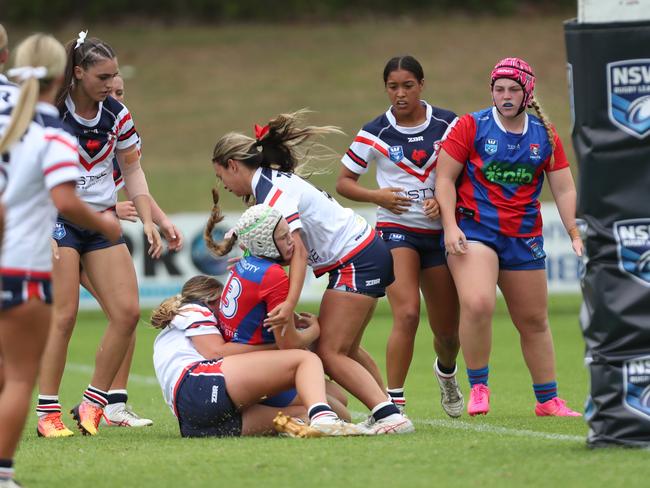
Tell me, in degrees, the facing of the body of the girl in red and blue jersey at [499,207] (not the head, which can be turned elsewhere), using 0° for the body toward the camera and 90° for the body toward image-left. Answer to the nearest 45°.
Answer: approximately 0°

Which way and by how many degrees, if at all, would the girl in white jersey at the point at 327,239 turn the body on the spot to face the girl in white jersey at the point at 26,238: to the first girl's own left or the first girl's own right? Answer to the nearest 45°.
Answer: approximately 45° to the first girl's own left

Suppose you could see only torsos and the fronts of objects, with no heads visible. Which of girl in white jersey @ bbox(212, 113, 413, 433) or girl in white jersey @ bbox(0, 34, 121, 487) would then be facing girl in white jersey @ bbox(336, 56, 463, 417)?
girl in white jersey @ bbox(0, 34, 121, 487)

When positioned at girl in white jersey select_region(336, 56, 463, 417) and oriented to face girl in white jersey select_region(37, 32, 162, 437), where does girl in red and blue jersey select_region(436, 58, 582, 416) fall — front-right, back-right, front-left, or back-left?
back-left

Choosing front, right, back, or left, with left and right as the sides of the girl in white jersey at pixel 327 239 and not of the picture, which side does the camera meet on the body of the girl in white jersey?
left

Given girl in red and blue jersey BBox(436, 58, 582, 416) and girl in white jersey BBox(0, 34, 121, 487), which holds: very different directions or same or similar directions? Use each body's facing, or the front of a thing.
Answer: very different directions

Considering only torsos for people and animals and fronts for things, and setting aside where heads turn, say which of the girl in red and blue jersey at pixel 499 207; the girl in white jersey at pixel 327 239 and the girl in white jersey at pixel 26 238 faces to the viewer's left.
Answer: the girl in white jersey at pixel 327 239

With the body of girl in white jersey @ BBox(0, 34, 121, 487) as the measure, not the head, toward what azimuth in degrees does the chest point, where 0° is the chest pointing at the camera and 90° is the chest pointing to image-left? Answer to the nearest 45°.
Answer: approximately 225°

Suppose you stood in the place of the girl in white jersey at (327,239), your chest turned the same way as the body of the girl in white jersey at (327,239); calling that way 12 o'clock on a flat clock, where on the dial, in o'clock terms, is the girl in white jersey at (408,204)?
the girl in white jersey at (408,204) is roughly at 4 o'clock from the girl in white jersey at (327,239).

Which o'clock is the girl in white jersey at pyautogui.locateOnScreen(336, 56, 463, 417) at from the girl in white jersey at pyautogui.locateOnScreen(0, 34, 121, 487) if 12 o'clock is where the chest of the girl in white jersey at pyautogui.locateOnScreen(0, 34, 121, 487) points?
the girl in white jersey at pyautogui.locateOnScreen(336, 56, 463, 417) is roughly at 12 o'clock from the girl in white jersey at pyautogui.locateOnScreen(0, 34, 121, 487).

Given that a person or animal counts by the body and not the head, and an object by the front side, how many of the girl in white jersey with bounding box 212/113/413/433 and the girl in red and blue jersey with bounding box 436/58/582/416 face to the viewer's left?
1
